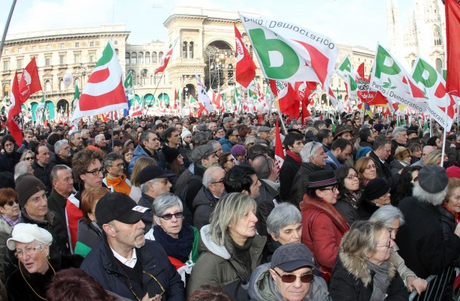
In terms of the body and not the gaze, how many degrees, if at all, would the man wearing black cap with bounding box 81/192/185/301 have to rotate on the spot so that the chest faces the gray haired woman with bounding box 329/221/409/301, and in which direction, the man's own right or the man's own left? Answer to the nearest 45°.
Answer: approximately 45° to the man's own left

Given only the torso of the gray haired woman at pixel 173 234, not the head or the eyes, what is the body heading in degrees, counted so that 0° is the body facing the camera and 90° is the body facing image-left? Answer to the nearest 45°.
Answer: approximately 315°

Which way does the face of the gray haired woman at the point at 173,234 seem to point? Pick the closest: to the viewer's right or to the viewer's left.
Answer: to the viewer's right

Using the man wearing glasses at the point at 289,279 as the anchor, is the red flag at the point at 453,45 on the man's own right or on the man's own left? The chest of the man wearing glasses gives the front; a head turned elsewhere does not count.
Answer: on the man's own left

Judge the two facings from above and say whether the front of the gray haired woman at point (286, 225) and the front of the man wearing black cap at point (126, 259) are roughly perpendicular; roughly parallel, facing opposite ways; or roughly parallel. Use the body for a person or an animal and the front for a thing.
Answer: roughly parallel

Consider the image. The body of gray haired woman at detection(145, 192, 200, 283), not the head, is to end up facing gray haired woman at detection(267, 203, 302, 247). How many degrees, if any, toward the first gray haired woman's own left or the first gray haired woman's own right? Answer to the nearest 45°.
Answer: approximately 45° to the first gray haired woman's own left

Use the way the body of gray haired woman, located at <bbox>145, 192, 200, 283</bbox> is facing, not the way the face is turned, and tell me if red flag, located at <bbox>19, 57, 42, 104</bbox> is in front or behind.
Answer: behind

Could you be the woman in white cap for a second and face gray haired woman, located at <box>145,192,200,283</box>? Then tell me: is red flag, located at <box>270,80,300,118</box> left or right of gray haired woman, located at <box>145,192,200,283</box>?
left

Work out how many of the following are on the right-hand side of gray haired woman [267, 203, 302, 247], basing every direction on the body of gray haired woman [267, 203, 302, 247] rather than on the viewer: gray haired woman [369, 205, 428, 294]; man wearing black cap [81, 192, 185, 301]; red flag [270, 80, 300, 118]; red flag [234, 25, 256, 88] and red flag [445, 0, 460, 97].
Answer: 1

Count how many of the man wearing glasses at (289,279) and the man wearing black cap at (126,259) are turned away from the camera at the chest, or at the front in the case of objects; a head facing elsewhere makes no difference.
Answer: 0

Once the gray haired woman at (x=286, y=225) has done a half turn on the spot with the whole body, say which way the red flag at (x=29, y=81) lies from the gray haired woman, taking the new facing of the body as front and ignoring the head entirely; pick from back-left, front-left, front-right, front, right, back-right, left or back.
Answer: front

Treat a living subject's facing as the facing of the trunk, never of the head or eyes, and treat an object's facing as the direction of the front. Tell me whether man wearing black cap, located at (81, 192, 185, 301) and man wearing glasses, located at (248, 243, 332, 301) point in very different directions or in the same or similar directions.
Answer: same or similar directions

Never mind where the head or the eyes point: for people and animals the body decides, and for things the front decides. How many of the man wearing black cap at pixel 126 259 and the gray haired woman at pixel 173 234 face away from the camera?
0

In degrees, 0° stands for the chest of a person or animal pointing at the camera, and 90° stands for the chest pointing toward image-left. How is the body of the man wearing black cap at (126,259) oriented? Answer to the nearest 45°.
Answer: approximately 315°

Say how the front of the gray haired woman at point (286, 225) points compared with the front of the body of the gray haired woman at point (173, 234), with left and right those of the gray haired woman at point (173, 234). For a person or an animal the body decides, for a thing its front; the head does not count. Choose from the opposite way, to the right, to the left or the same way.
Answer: the same way

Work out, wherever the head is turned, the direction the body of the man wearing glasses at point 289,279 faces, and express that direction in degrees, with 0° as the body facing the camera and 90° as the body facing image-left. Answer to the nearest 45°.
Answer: approximately 315°

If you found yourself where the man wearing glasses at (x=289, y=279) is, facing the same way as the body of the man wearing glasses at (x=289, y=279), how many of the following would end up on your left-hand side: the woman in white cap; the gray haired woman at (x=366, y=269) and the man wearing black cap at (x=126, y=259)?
1

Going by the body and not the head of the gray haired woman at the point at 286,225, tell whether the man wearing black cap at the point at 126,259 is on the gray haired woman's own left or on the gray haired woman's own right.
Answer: on the gray haired woman's own right

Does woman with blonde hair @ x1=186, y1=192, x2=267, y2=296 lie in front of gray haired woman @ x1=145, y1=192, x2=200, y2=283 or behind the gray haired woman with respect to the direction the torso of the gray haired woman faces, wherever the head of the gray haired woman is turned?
in front

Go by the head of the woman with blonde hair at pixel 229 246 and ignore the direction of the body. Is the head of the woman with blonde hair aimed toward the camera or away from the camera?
toward the camera
